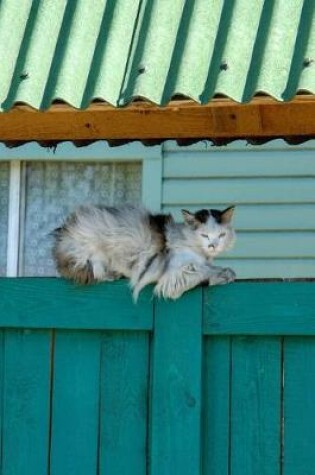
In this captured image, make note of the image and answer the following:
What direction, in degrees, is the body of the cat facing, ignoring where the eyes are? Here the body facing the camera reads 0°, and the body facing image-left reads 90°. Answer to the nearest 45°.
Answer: approximately 270°
